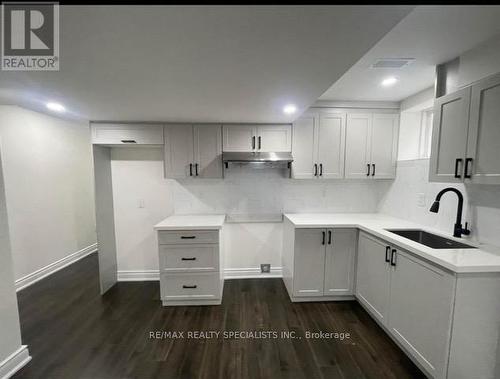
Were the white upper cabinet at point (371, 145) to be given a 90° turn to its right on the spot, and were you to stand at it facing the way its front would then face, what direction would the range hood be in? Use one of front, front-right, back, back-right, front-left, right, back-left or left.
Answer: front-left

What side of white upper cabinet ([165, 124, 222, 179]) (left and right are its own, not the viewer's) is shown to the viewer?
front

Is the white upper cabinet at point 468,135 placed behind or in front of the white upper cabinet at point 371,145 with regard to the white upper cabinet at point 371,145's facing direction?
in front

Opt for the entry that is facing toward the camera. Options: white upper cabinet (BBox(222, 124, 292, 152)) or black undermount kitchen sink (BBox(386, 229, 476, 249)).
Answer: the white upper cabinet

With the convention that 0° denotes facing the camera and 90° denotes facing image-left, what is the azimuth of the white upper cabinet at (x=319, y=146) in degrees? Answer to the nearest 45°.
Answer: approximately 0°

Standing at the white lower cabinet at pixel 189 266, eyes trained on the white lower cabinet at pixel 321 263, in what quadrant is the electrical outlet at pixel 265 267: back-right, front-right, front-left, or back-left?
front-left

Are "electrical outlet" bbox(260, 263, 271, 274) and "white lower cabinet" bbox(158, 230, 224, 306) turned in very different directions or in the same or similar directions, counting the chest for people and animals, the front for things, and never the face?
same or similar directions

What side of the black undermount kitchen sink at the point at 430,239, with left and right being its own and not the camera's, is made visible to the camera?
left

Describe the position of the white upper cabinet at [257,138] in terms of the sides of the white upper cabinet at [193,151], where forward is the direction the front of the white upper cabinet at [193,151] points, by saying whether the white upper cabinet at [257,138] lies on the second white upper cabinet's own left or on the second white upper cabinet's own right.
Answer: on the second white upper cabinet's own left

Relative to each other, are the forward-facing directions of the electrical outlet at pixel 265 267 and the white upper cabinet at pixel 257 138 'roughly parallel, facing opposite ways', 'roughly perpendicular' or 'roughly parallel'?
roughly parallel

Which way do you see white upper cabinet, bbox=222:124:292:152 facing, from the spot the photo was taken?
facing the viewer

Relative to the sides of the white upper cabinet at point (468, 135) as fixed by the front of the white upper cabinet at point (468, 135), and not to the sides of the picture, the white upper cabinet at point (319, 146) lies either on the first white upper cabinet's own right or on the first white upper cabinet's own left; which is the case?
on the first white upper cabinet's own right

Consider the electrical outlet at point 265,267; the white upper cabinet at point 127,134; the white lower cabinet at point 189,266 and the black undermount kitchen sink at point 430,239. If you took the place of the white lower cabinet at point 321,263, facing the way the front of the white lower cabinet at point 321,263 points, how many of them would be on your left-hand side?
1

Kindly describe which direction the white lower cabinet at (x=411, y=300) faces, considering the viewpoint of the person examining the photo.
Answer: facing the viewer and to the left of the viewer

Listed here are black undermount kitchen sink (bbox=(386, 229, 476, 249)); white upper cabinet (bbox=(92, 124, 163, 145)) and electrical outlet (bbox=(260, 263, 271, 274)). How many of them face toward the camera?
2

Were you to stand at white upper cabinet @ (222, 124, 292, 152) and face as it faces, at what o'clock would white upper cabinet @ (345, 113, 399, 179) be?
white upper cabinet @ (345, 113, 399, 179) is roughly at 9 o'clock from white upper cabinet @ (222, 124, 292, 152).

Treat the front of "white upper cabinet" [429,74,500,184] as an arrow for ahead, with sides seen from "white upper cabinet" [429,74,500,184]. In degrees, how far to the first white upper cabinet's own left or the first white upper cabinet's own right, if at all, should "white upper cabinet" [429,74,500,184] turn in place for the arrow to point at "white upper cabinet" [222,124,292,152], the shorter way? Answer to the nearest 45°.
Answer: approximately 45° to the first white upper cabinet's own right

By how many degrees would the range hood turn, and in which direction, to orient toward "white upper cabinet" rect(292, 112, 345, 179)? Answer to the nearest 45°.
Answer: approximately 90° to its left
